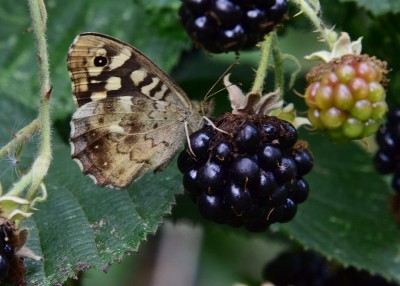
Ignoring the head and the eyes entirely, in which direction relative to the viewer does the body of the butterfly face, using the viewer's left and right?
facing to the right of the viewer

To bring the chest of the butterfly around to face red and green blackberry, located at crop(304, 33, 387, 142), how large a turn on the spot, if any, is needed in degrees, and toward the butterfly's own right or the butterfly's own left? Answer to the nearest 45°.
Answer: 0° — it already faces it

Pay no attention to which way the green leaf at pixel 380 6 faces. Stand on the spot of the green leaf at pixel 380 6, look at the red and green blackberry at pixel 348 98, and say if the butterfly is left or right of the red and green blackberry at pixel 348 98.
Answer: right
